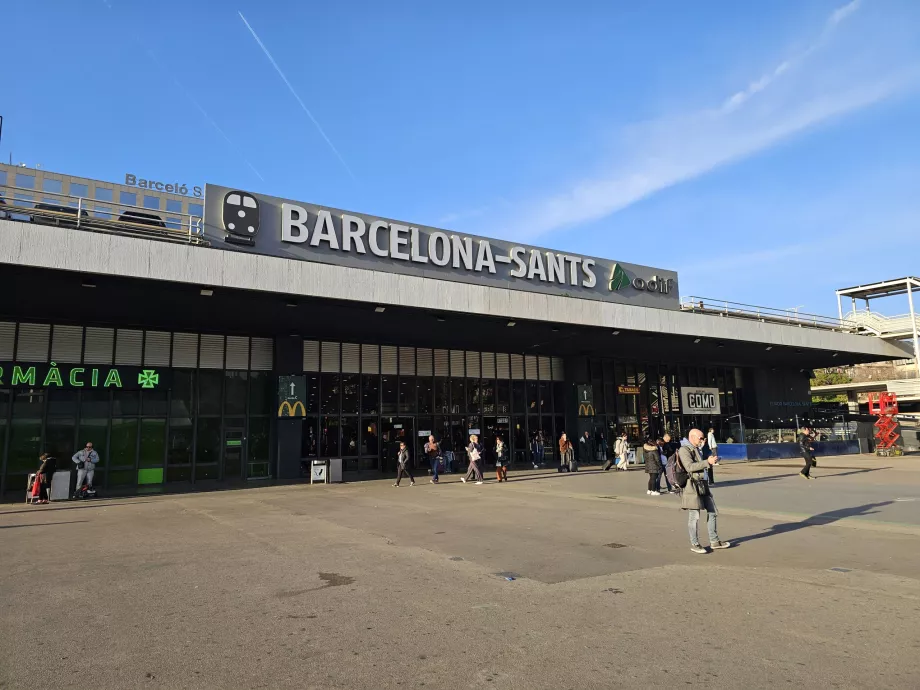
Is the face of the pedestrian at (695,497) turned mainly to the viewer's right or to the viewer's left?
to the viewer's right

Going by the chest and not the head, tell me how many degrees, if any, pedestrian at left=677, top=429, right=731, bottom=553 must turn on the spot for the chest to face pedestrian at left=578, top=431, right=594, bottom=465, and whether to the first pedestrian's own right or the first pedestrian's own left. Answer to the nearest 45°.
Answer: approximately 90° to the first pedestrian's own left

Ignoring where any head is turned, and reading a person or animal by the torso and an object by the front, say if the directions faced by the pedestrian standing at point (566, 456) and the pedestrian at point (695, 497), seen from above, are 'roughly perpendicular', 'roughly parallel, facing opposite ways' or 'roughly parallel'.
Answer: roughly perpendicular

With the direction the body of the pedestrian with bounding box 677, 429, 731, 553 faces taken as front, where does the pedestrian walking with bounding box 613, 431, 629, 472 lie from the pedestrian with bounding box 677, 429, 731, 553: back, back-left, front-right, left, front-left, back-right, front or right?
left

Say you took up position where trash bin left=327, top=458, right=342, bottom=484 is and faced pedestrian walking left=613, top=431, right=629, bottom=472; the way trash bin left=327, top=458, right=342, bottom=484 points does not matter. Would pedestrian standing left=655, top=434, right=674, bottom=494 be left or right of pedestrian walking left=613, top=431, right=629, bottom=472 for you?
right

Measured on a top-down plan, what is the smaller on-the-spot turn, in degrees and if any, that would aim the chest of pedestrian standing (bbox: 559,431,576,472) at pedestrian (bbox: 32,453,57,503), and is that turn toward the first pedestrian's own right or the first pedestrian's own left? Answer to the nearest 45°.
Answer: approximately 45° to the first pedestrian's own right

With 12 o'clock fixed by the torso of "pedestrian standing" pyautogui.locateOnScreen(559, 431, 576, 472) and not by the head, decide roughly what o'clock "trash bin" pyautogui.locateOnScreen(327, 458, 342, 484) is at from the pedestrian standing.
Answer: The trash bin is roughly at 2 o'clock from the pedestrian standing.

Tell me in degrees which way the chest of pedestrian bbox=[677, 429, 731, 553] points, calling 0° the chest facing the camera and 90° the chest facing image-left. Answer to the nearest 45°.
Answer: approximately 270°

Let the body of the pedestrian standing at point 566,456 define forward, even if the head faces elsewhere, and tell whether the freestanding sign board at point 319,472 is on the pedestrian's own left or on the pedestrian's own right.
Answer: on the pedestrian's own right

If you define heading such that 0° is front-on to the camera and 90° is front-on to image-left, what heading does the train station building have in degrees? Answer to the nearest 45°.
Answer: approximately 315°

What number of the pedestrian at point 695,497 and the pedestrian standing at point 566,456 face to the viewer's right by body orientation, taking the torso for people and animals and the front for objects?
1

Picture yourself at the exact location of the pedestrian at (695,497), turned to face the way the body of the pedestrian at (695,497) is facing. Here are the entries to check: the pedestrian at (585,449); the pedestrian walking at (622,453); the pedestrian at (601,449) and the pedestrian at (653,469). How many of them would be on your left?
4

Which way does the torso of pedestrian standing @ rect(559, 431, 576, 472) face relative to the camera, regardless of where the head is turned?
toward the camera
